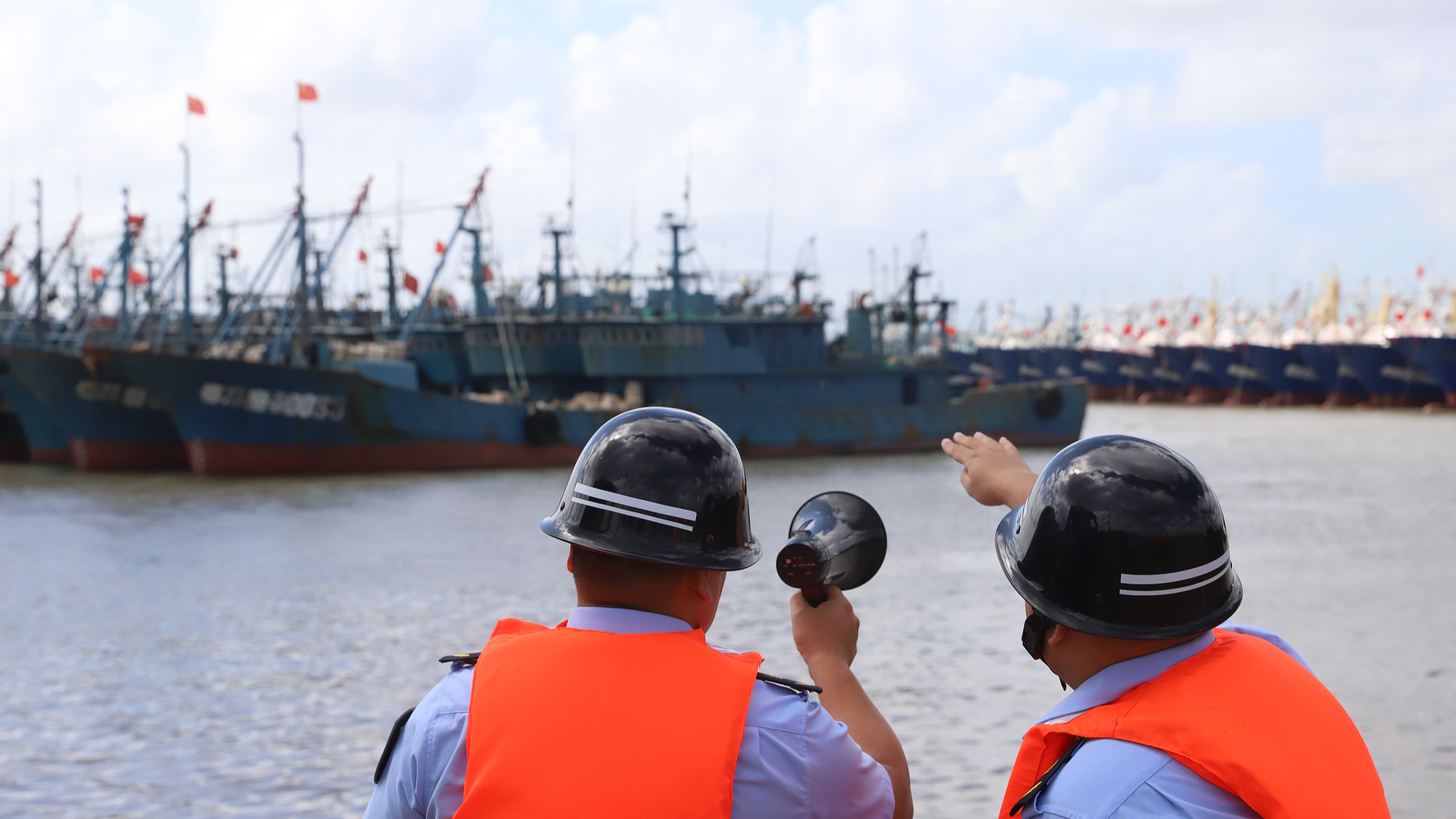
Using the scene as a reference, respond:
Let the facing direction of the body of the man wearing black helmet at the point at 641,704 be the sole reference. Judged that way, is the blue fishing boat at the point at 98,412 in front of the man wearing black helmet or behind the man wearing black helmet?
in front

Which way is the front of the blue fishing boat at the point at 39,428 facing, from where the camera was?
facing the viewer and to the left of the viewer

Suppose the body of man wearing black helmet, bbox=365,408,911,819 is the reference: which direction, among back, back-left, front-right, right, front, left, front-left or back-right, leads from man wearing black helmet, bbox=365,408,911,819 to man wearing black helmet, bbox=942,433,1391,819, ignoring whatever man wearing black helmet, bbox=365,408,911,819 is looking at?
right

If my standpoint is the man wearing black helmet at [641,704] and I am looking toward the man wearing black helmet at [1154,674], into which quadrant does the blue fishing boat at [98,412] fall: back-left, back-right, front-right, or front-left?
back-left

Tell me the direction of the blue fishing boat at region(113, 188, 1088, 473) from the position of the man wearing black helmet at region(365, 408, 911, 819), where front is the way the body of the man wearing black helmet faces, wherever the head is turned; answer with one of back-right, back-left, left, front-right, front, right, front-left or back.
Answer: front

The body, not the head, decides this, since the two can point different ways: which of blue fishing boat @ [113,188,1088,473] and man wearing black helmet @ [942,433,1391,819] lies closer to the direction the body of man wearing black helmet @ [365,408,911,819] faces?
the blue fishing boat

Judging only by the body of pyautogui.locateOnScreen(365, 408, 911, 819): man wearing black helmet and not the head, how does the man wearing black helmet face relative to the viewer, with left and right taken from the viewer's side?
facing away from the viewer

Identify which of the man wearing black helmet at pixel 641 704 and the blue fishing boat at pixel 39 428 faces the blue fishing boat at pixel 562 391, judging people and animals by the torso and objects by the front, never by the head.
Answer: the man wearing black helmet

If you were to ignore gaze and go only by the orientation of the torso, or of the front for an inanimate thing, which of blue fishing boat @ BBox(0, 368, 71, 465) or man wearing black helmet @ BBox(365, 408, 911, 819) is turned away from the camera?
the man wearing black helmet

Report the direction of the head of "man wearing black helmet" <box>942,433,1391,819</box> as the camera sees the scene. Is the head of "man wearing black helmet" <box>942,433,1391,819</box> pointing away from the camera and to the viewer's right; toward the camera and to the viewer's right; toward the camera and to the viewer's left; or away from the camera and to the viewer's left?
away from the camera and to the viewer's left

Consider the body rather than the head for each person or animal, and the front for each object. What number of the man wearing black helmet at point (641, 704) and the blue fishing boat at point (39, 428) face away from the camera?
1

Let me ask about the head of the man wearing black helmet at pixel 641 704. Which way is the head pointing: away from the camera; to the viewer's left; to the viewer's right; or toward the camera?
away from the camera

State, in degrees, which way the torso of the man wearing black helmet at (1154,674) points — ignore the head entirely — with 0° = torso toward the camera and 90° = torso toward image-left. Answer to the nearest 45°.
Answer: approximately 135°

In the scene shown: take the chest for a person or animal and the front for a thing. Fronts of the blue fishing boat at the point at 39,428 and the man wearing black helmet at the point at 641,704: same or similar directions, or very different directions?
very different directions
